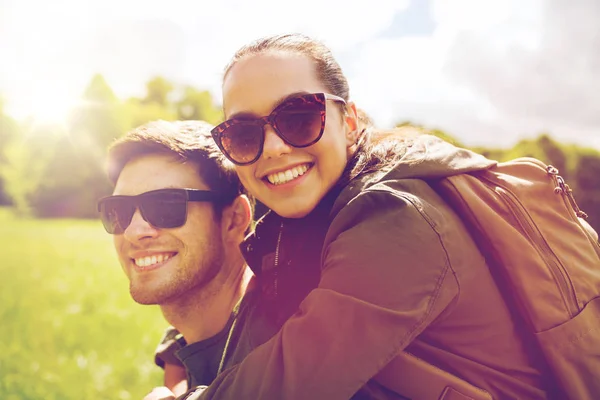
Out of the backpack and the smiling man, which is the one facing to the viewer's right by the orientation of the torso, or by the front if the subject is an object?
the backpack

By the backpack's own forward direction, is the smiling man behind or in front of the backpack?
behind

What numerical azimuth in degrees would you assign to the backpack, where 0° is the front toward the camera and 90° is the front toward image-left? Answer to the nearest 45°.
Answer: approximately 270°

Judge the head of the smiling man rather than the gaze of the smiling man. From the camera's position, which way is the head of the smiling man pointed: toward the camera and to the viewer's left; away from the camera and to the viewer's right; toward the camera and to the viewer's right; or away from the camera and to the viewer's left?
toward the camera and to the viewer's left

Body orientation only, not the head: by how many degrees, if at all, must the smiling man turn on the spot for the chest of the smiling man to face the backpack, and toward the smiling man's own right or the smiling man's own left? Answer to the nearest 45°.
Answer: approximately 90° to the smiling man's own left

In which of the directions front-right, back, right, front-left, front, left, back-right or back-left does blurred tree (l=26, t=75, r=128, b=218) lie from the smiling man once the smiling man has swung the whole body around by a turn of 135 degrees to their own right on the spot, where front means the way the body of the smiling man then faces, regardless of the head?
front
